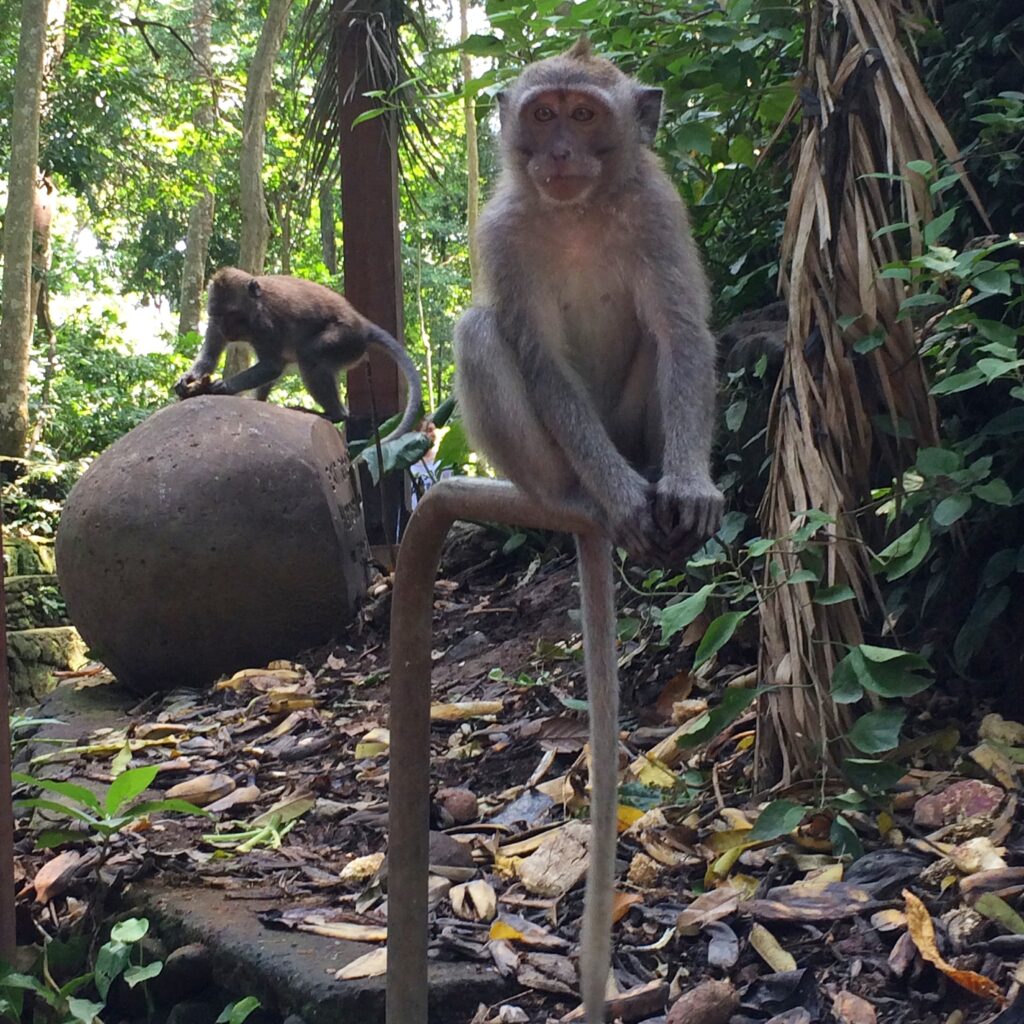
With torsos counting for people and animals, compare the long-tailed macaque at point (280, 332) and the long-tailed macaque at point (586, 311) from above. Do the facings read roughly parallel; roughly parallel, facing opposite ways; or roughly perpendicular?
roughly perpendicular

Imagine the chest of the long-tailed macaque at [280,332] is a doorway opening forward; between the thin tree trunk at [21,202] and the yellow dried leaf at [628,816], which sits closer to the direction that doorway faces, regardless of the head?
the thin tree trunk

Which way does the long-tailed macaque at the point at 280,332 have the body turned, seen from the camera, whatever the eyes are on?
to the viewer's left

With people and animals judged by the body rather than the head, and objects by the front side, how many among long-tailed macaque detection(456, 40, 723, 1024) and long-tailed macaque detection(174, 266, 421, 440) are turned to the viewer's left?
1

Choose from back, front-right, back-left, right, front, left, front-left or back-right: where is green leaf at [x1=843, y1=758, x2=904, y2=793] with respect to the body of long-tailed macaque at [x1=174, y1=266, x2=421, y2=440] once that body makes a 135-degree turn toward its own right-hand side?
back-right

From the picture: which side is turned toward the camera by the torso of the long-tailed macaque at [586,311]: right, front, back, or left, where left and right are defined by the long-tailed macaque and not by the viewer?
front

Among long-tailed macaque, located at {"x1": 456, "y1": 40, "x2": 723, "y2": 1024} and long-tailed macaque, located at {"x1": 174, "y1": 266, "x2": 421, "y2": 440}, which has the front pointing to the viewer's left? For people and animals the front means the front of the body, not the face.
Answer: long-tailed macaque, located at {"x1": 174, "y1": 266, "x2": 421, "y2": 440}

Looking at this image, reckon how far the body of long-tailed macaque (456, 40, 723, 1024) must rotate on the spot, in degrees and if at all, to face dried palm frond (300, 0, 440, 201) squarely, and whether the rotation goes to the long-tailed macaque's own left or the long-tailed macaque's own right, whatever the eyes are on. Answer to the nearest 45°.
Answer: approximately 180°

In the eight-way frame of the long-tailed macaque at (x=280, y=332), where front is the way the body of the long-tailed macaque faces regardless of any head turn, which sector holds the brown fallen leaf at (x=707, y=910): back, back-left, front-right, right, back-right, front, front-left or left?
left

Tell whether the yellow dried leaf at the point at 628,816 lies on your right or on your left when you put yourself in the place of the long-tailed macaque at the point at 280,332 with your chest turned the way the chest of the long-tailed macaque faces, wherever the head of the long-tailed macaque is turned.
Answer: on your left
